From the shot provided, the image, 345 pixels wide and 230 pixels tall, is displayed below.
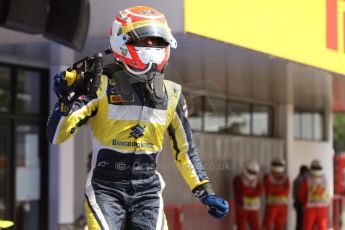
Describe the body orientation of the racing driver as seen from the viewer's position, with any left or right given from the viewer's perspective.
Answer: facing the viewer and to the right of the viewer
